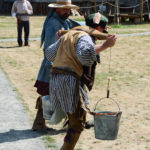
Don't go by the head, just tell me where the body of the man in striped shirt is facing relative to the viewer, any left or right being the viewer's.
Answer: facing away from the viewer and to the right of the viewer

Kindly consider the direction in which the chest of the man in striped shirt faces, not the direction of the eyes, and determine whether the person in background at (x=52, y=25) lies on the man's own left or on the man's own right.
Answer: on the man's own left

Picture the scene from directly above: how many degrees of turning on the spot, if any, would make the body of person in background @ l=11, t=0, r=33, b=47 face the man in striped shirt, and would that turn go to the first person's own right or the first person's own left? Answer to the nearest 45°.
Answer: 0° — they already face them

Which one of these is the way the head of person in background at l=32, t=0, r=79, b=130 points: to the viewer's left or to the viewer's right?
to the viewer's right

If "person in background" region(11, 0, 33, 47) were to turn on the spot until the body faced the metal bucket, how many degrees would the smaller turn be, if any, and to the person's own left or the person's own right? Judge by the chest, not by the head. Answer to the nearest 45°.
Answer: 0° — they already face it

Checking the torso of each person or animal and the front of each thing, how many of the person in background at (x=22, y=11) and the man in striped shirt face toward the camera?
1
